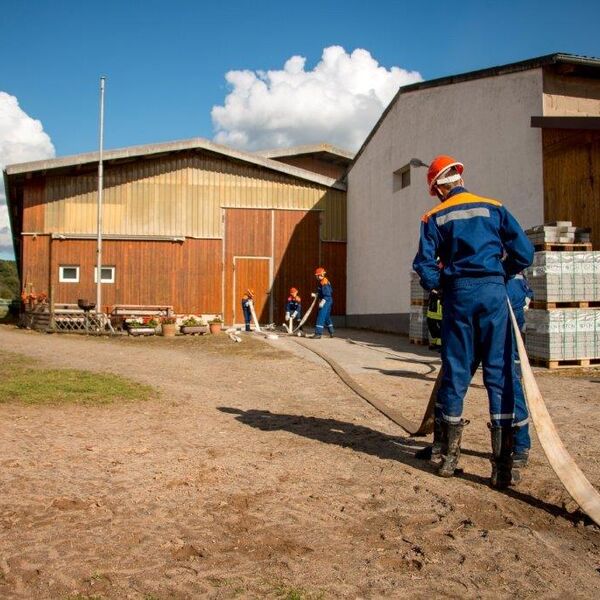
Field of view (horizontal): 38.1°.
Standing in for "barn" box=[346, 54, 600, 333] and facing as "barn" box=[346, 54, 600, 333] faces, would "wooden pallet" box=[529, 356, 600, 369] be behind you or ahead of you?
ahead

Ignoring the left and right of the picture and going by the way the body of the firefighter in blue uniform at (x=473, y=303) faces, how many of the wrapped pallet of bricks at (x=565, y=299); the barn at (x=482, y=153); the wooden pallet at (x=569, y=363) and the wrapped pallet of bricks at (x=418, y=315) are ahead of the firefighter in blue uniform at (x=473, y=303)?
4

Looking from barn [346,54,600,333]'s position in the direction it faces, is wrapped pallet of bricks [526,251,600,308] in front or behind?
in front

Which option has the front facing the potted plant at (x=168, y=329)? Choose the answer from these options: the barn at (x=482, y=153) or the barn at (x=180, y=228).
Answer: the barn at (x=180, y=228)

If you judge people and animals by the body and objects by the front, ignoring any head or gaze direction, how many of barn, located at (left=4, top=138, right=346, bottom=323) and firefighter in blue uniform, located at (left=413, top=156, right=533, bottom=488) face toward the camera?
1

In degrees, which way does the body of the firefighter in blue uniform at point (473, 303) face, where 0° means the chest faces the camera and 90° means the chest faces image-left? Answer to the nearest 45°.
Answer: approximately 180°

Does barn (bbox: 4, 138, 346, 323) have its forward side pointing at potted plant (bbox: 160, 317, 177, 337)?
yes

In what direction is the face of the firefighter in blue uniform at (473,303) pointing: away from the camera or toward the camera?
away from the camera

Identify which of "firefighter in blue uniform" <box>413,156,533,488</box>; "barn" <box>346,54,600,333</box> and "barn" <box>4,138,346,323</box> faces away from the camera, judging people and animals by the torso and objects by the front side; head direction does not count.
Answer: the firefighter in blue uniform

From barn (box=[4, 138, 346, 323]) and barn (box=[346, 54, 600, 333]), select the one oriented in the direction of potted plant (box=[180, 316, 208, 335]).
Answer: barn (box=[4, 138, 346, 323])
